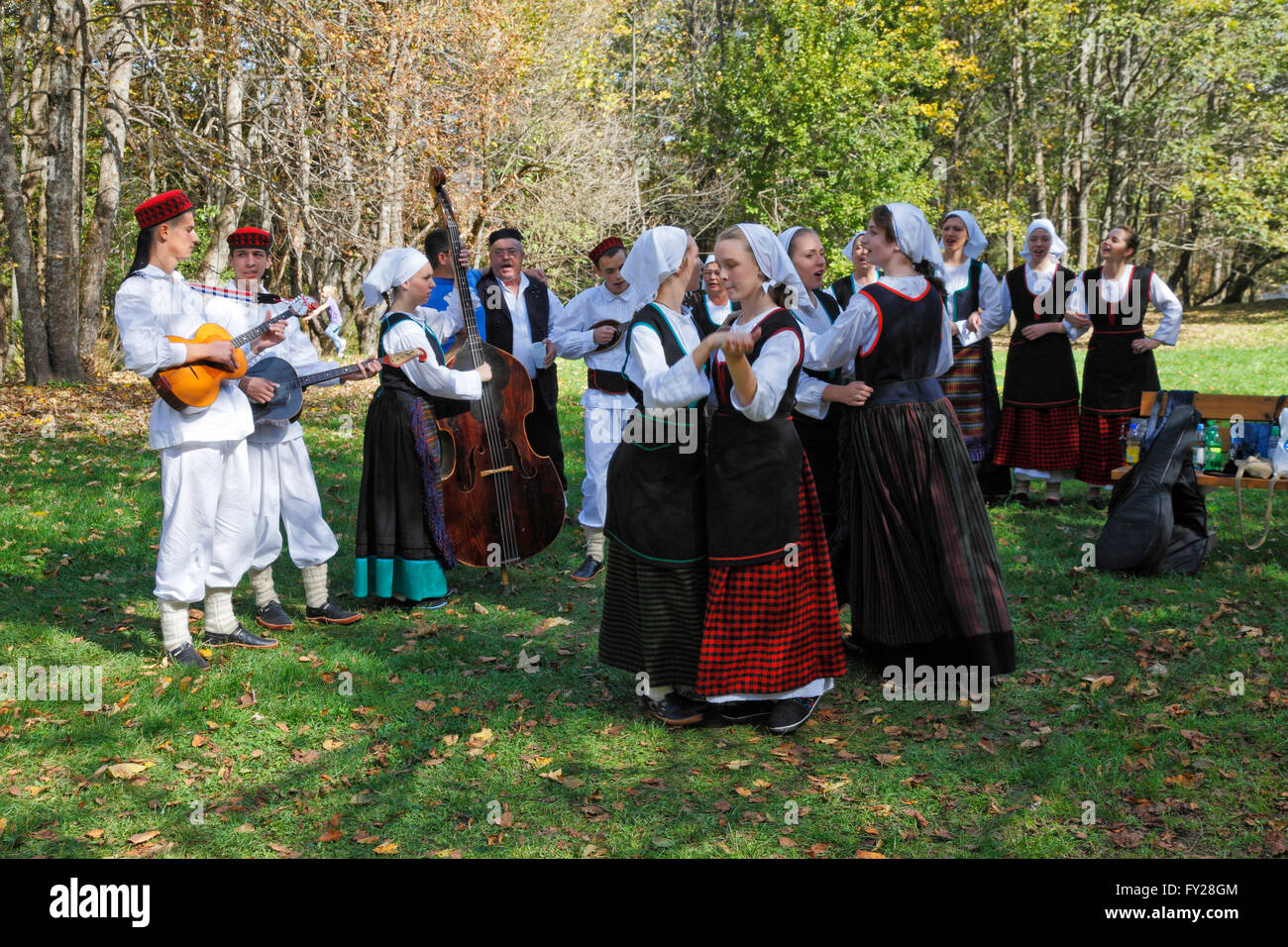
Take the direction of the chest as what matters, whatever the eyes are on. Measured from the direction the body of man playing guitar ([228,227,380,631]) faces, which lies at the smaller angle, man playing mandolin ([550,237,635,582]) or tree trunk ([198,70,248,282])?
the man playing mandolin

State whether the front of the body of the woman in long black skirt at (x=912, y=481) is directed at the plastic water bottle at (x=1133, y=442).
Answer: no

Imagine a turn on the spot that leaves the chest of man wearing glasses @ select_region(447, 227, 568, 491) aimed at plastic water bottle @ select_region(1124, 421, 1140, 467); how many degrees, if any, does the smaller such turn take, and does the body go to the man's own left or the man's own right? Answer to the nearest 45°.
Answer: approximately 90° to the man's own left

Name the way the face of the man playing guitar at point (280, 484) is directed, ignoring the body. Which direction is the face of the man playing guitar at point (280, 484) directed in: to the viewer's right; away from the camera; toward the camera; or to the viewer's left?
toward the camera

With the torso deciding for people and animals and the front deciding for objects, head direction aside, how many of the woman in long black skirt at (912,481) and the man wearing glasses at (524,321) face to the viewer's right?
0

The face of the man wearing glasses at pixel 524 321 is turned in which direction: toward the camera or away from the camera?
toward the camera

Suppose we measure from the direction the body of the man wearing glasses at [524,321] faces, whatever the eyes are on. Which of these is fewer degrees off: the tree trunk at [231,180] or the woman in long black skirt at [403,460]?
the woman in long black skirt

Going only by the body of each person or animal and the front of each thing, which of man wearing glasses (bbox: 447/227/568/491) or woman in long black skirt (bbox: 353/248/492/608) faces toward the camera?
the man wearing glasses

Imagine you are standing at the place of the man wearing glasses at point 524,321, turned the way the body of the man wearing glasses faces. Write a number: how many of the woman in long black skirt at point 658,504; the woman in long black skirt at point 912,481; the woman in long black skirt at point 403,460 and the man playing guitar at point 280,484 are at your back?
0

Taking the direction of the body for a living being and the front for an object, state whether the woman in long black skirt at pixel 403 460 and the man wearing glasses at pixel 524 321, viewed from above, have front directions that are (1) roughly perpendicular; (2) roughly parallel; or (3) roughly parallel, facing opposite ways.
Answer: roughly perpendicular

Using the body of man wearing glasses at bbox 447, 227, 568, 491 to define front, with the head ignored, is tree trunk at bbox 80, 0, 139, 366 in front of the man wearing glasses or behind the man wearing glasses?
behind

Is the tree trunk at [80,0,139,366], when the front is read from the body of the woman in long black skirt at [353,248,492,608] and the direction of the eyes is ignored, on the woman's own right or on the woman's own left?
on the woman's own left

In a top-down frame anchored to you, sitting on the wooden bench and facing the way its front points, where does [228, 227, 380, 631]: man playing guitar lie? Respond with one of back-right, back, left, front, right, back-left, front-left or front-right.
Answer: front-right

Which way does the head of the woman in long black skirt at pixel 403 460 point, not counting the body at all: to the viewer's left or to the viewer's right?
to the viewer's right

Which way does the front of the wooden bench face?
toward the camera
